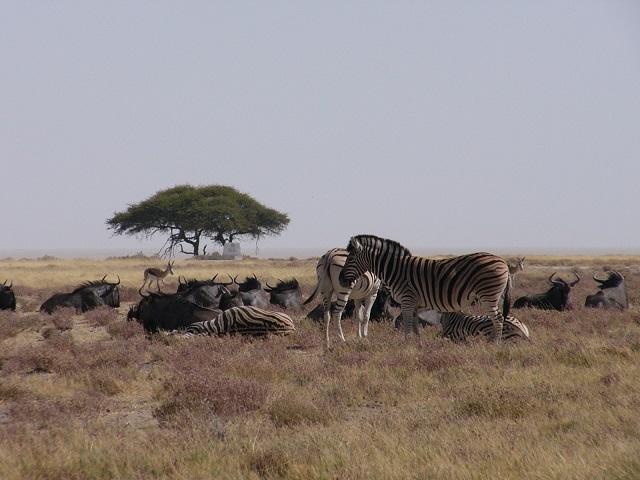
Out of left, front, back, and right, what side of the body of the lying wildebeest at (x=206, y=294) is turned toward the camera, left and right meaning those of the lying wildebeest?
right

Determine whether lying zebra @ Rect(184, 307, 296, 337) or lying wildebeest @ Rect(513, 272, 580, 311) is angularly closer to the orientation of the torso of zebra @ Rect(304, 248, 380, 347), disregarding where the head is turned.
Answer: the lying wildebeest

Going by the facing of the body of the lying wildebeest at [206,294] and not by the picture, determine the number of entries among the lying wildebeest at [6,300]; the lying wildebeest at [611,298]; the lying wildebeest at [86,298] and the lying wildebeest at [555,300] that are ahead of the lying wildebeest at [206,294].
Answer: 2

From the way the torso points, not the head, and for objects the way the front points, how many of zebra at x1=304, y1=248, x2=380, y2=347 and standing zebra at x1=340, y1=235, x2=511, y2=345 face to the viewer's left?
1

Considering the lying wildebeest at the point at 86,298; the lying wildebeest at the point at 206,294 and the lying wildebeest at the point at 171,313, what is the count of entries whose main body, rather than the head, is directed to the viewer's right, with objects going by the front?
2

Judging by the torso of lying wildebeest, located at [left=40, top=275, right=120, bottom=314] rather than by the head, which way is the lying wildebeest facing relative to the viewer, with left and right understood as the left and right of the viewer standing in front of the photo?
facing to the right of the viewer

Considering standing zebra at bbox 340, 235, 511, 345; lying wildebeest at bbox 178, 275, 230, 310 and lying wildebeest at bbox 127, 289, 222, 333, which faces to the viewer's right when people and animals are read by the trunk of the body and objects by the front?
lying wildebeest at bbox 178, 275, 230, 310

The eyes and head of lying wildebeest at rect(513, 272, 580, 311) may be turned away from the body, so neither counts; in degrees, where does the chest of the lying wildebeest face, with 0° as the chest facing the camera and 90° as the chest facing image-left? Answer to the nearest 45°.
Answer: approximately 315°

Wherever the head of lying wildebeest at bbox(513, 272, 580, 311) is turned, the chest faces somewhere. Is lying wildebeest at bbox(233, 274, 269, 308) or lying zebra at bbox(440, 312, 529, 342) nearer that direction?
the lying zebra

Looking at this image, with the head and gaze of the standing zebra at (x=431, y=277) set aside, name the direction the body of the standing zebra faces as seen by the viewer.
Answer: to the viewer's left

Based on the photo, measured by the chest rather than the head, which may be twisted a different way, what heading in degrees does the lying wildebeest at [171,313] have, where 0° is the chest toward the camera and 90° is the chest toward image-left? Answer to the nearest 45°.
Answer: approximately 90°
